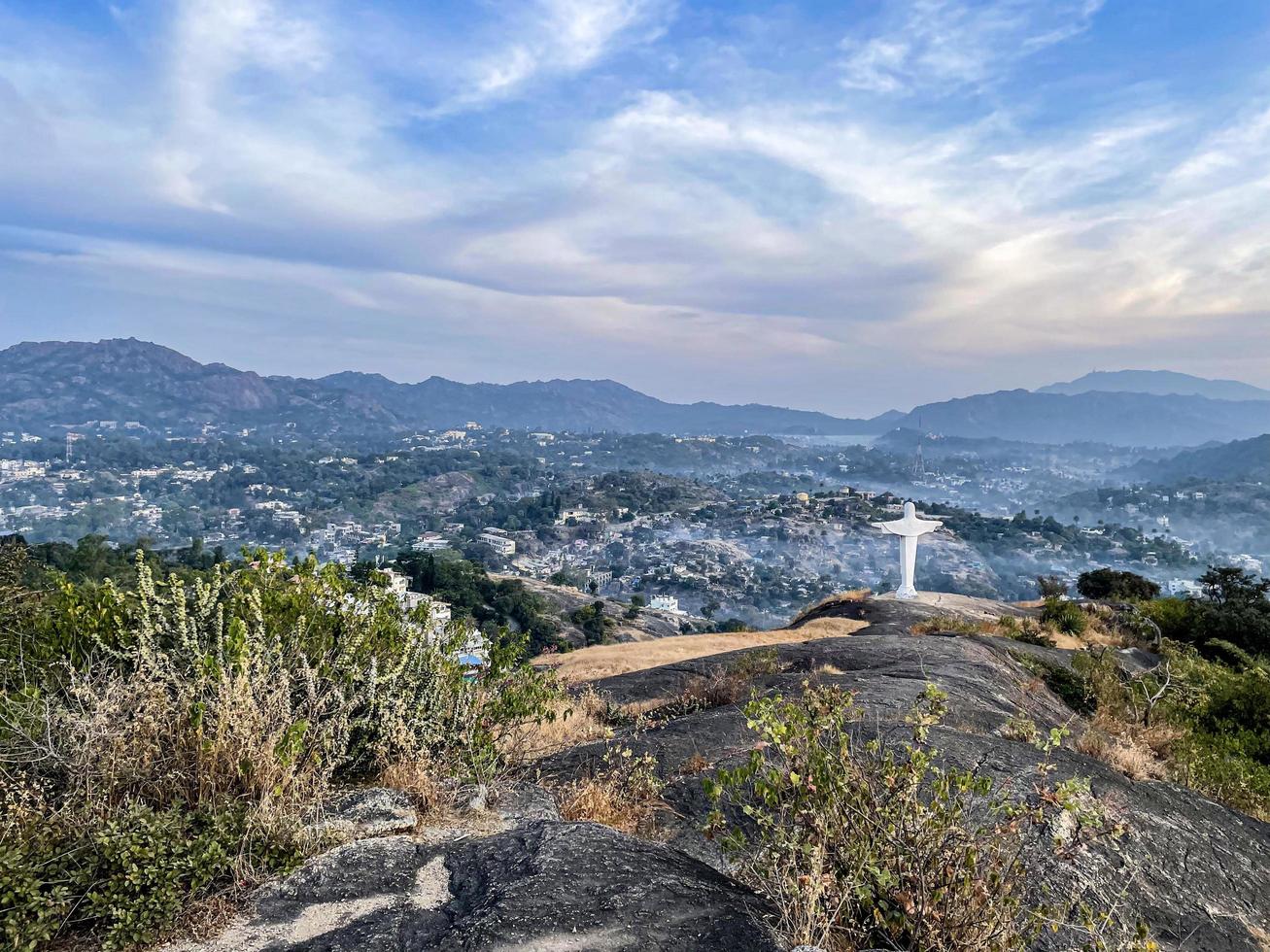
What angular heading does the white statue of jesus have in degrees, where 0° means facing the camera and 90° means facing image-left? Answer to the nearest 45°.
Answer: approximately 180°

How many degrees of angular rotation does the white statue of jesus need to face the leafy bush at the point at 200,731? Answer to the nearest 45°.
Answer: approximately 180°

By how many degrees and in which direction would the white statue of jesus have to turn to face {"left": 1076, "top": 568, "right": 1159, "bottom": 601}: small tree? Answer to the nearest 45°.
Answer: approximately 90° to its right

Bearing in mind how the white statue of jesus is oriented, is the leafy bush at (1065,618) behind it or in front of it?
behind

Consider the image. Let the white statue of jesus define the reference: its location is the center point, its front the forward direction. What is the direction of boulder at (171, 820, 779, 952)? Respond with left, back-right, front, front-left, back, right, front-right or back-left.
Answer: back

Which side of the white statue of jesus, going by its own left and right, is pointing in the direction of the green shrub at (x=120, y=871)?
back

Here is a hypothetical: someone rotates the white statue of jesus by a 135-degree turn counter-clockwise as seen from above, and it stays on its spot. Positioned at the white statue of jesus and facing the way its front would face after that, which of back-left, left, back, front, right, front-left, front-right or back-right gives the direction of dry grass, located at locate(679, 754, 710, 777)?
front-left

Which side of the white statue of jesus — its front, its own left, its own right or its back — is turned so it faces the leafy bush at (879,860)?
back

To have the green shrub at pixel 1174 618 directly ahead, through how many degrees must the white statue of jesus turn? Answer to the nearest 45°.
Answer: approximately 135° to its right
